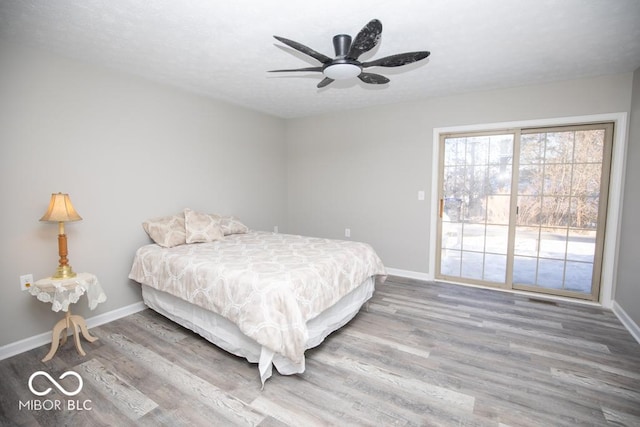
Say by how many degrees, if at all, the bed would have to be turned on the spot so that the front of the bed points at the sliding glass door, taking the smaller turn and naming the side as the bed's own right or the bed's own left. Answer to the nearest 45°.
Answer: approximately 45° to the bed's own left

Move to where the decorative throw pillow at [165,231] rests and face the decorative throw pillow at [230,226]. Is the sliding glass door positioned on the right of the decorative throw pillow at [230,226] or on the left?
right

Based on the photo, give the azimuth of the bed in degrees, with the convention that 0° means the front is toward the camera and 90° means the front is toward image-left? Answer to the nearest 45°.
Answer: approximately 315°

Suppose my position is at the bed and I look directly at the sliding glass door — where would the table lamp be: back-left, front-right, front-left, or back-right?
back-left
